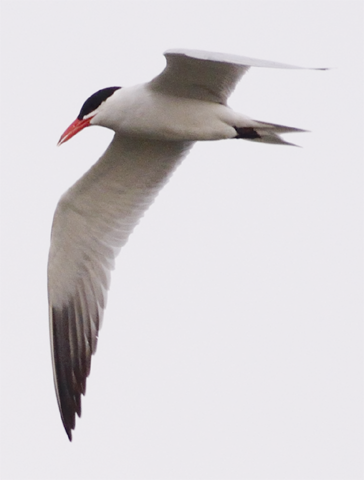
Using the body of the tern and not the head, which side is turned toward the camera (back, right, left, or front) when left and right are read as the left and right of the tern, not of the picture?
left
